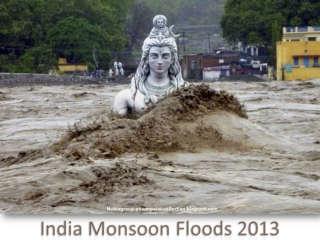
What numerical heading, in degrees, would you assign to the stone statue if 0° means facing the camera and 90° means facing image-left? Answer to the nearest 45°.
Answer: approximately 0°

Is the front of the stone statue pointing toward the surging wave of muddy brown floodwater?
yes
